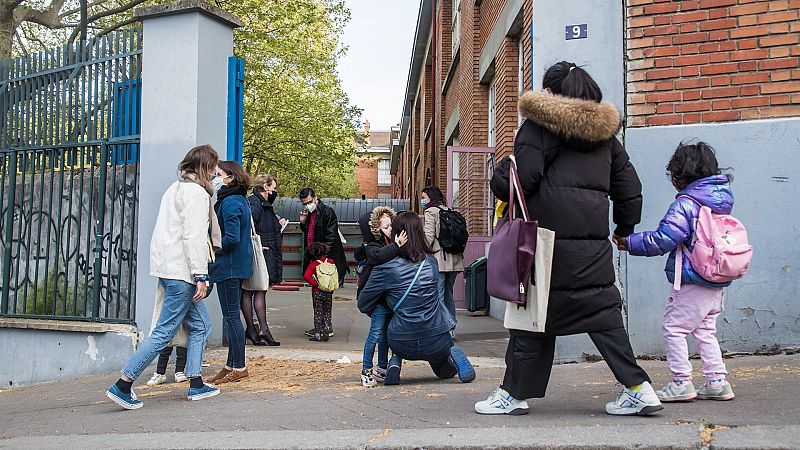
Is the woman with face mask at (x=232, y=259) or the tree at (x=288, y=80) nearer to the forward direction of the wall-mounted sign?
the woman with face mask

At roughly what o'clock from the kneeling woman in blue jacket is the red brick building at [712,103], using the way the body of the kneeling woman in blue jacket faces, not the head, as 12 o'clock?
The red brick building is roughly at 4 o'clock from the kneeling woman in blue jacket.

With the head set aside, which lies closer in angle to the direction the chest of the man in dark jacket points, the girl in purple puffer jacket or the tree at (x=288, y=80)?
the girl in purple puffer jacket

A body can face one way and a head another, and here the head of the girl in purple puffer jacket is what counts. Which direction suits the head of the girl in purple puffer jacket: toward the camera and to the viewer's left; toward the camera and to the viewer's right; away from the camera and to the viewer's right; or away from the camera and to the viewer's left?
away from the camera and to the viewer's left

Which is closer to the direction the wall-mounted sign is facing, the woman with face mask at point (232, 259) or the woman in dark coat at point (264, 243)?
the woman with face mask

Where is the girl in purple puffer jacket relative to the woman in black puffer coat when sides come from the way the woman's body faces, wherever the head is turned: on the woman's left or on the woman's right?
on the woman's right

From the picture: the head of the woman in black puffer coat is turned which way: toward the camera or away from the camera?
away from the camera

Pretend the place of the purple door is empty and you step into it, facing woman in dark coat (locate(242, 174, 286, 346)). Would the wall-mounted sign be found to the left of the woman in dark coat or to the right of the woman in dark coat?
left

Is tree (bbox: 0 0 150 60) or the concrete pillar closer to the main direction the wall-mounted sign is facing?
the concrete pillar

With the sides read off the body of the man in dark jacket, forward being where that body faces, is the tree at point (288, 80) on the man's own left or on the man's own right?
on the man's own right

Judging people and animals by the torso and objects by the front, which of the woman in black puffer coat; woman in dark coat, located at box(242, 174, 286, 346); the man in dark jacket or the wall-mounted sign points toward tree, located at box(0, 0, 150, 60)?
the woman in black puffer coat
